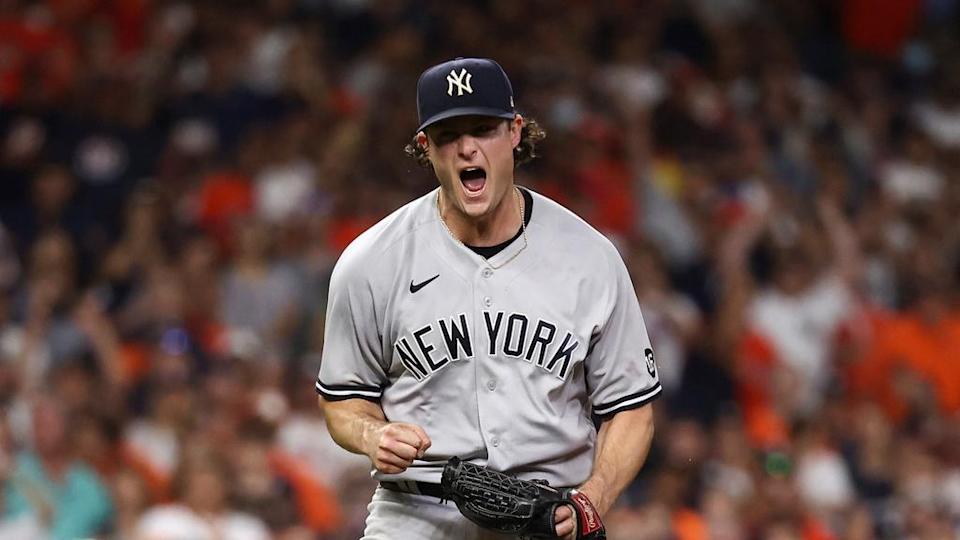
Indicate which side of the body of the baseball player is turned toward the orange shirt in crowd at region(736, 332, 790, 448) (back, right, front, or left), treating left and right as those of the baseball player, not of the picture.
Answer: back

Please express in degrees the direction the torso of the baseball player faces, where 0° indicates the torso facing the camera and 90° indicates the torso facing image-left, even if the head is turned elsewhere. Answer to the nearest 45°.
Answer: approximately 0°

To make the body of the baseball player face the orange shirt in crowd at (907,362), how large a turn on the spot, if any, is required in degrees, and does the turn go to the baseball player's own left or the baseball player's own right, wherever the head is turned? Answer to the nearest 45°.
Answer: approximately 135° to the baseball player's own left
